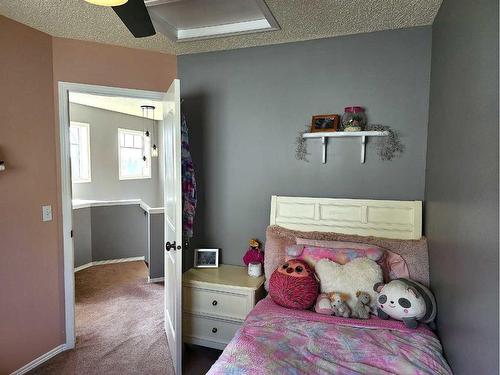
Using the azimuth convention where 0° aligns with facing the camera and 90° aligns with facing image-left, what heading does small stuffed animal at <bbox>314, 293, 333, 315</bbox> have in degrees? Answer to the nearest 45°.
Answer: approximately 0°

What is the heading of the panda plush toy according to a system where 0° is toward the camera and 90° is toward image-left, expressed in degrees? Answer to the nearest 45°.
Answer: approximately 45°

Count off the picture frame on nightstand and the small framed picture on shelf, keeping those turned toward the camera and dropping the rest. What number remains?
2

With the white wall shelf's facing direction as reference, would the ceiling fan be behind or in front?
in front
